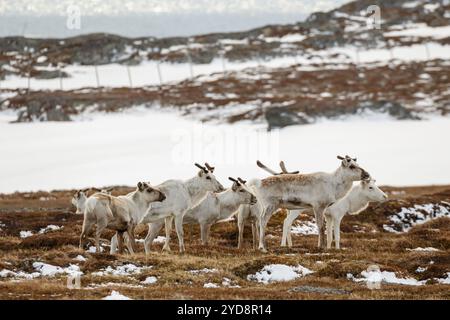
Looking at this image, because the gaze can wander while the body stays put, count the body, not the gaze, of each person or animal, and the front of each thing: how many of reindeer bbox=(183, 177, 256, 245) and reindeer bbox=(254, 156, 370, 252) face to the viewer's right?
2

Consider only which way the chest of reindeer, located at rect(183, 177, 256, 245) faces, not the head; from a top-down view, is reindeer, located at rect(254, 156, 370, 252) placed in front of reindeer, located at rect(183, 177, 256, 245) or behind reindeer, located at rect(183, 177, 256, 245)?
in front

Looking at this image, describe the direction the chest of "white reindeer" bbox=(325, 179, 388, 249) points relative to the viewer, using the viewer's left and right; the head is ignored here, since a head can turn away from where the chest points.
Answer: facing to the right of the viewer

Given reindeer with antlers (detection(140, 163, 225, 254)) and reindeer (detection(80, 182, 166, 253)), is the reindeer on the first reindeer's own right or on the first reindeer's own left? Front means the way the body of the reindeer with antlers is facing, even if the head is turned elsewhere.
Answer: on the first reindeer's own right

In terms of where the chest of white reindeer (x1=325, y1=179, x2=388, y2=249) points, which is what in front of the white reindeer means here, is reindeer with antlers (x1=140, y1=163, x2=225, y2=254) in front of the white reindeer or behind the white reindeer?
behind

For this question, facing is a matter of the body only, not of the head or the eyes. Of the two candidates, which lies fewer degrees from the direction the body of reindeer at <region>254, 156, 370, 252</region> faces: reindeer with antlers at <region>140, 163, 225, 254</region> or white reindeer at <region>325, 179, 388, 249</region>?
the white reindeer

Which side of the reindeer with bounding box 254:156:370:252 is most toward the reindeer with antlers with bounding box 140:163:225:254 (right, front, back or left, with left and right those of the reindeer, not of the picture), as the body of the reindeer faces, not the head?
back

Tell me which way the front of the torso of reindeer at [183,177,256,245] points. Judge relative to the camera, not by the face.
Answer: to the viewer's right

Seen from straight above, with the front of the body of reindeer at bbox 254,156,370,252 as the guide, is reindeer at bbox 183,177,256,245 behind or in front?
behind

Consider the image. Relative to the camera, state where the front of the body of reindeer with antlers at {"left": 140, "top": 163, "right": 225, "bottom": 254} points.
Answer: to the viewer's right

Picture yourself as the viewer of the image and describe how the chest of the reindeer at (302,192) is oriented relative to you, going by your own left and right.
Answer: facing to the right of the viewer

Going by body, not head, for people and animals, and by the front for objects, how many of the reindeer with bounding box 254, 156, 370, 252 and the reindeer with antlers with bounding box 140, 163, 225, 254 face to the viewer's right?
2
